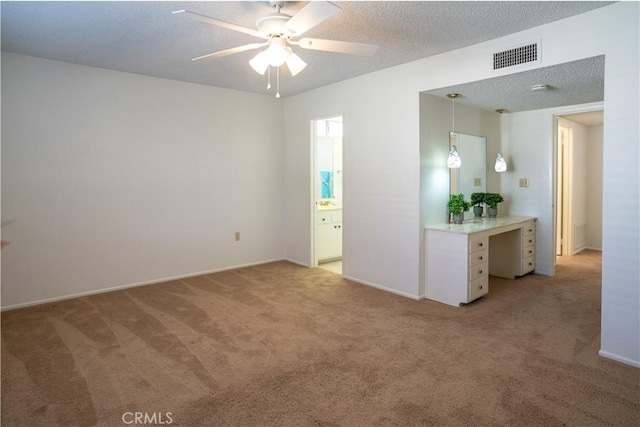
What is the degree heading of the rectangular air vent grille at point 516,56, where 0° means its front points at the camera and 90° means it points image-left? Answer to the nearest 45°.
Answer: approximately 45°

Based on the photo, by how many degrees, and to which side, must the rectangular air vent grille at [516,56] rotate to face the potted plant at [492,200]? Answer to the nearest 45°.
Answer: approximately 135° to its right

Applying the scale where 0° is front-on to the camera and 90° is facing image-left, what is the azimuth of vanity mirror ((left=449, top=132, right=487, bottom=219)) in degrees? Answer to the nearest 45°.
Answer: approximately 315°

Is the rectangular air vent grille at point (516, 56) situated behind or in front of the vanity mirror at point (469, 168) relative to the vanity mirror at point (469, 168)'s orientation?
in front

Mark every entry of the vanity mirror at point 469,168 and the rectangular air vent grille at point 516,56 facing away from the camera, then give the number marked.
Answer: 0

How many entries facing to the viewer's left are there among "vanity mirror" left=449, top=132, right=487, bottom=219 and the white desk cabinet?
0

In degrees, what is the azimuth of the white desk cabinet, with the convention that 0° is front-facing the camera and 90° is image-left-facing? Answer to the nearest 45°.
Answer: approximately 315°

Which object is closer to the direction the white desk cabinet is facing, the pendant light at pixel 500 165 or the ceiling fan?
the ceiling fan
